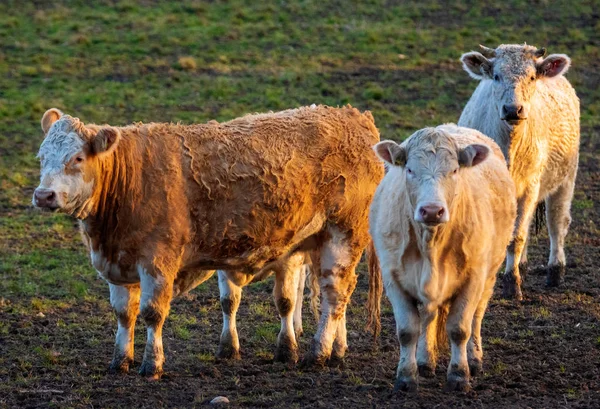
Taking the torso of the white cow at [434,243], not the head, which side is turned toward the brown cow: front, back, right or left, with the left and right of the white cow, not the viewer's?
right

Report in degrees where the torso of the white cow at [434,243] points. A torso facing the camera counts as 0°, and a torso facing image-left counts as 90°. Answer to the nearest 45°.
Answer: approximately 0°

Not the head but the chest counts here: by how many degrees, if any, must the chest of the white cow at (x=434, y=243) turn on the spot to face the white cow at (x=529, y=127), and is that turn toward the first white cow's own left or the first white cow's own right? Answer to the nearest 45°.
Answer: approximately 180°

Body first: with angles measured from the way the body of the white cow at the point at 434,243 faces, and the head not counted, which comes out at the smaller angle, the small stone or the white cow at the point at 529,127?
the small stone

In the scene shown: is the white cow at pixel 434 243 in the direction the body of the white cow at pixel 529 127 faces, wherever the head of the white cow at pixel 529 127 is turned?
yes

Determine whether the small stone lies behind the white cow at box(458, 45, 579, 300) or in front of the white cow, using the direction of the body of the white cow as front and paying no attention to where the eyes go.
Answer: in front

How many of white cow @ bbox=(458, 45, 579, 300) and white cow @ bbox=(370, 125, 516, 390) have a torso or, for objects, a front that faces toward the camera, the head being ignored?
2

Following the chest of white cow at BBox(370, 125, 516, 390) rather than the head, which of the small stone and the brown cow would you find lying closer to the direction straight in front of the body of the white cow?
the small stone

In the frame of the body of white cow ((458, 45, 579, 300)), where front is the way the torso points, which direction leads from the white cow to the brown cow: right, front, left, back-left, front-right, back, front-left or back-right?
front-right
